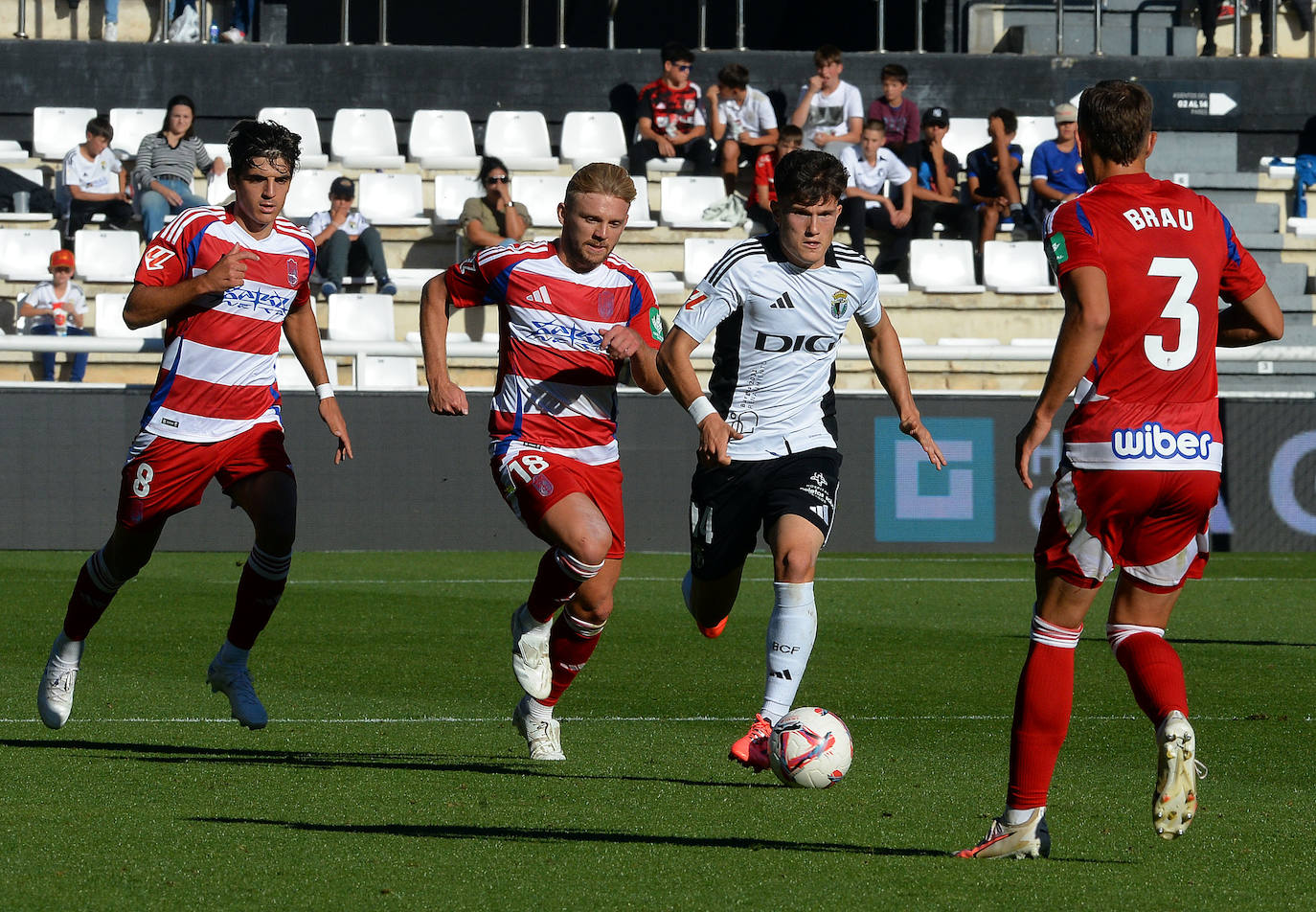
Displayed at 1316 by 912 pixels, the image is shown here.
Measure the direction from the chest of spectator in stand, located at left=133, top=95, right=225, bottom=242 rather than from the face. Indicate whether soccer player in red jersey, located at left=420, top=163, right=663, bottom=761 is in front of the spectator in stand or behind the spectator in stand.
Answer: in front

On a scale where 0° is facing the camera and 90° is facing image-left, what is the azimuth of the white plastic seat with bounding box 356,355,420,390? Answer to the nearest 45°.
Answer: approximately 0°

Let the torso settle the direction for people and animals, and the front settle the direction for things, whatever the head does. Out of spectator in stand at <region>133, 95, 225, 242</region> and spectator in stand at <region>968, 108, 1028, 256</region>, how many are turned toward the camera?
2

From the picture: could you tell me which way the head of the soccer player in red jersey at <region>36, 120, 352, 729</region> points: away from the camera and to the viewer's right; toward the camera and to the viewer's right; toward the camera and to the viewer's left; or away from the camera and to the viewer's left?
toward the camera and to the viewer's right

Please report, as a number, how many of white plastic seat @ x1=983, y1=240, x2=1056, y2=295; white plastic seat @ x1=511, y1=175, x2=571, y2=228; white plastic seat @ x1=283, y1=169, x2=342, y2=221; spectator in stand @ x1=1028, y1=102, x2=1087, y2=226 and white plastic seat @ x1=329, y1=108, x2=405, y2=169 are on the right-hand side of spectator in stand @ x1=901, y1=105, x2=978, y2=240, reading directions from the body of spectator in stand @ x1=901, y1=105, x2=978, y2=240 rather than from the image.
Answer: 3

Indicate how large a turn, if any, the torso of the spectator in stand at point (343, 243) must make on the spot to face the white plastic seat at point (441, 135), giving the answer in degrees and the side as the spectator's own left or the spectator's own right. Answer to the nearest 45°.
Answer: approximately 180°

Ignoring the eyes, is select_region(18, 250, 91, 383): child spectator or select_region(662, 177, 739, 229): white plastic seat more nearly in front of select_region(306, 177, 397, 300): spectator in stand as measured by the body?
the child spectator

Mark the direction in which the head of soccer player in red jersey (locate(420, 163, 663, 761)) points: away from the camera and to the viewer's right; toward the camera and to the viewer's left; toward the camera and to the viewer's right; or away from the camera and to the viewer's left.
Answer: toward the camera and to the viewer's right

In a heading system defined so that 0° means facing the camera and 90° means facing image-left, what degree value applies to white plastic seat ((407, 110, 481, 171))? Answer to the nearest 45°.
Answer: approximately 0°

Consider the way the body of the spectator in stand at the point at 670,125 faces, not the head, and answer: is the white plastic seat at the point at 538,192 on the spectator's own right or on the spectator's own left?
on the spectator's own right

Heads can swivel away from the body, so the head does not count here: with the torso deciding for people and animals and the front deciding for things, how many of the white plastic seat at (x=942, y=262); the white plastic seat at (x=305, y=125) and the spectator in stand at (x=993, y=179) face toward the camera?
3
